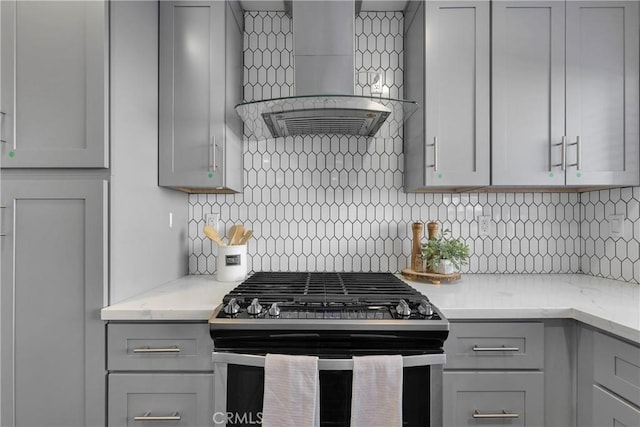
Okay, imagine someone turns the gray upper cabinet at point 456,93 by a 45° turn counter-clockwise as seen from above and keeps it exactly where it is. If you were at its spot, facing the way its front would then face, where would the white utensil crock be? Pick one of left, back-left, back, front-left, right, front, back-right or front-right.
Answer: back-right

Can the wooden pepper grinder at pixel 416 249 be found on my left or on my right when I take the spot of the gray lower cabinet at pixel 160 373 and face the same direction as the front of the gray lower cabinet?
on my left

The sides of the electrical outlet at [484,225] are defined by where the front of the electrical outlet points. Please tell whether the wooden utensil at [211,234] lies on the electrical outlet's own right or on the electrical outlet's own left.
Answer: on the electrical outlet's own right

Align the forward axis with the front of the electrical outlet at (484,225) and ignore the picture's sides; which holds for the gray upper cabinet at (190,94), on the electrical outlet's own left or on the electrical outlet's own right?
on the electrical outlet's own right

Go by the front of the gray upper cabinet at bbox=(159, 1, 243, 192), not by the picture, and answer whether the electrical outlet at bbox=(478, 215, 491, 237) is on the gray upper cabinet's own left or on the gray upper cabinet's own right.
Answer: on the gray upper cabinet's own left
